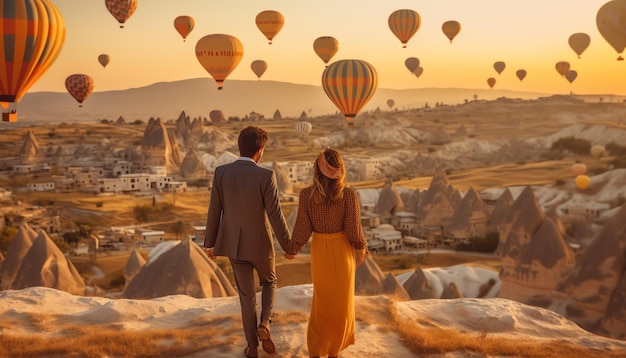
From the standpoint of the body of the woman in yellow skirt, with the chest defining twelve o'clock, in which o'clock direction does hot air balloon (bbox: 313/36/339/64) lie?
The hot air balloon is roughly at 12 o'clock from the woman in yellow skirt.

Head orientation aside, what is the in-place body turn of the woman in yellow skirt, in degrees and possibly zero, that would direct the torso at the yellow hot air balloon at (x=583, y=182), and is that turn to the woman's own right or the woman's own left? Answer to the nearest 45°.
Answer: approximately 45° to the woman's own right

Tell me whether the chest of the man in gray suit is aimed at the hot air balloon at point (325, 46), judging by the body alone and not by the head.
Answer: yes

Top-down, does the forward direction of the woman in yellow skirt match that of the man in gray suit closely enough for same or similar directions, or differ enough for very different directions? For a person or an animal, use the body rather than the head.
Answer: same or similar directions

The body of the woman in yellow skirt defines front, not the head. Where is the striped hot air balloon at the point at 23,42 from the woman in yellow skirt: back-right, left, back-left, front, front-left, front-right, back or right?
front-left

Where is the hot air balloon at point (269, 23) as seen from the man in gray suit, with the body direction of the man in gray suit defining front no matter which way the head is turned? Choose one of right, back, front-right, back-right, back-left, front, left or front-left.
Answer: front

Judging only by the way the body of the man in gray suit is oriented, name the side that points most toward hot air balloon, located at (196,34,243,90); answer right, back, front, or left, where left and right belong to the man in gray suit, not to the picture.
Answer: front

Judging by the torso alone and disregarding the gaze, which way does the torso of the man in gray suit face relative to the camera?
away from the camera

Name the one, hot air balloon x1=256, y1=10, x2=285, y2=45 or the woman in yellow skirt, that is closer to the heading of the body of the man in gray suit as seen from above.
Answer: the hot air balloon

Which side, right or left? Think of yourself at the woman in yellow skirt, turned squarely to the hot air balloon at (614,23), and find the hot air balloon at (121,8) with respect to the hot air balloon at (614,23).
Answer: left

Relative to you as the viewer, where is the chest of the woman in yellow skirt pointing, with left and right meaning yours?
facing away from the viewer

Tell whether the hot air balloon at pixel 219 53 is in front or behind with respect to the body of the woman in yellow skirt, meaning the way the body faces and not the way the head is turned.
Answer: in front

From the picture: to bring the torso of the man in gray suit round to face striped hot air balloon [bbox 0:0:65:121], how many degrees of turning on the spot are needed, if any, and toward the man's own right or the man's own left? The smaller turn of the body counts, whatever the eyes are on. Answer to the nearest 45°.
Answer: approximately 45° to the man's own left

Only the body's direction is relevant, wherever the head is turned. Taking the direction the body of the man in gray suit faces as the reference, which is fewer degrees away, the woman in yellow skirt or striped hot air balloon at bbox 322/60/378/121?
the striped hot air balloon

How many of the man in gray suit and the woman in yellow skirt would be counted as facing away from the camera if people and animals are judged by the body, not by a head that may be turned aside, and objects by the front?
2

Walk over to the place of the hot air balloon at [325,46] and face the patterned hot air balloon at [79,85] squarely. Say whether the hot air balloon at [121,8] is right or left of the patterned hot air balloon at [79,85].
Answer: left

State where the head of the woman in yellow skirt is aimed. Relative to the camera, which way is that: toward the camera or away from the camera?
away from the camera
